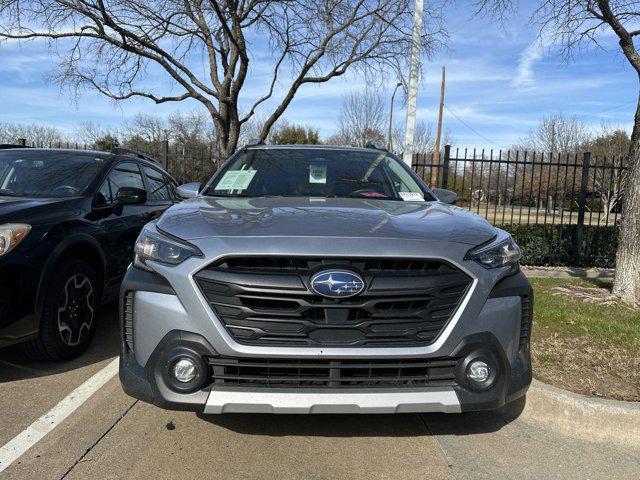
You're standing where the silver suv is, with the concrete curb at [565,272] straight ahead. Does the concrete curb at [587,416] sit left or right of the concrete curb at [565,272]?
right

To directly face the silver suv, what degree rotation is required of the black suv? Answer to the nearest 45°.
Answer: approximately 90° to its left

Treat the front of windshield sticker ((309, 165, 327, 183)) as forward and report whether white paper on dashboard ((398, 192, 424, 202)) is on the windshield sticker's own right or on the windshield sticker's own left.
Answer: on the windshield sticker's own left

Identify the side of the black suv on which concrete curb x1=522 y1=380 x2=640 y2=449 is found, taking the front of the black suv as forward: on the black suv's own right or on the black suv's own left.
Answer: on the black suv's own left

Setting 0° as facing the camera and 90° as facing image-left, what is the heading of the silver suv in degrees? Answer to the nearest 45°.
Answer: approximately 0°

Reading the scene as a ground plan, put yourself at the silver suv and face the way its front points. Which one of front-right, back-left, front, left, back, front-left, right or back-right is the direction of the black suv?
back-right

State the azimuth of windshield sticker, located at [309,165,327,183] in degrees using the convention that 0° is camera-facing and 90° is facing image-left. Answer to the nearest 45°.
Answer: approximately 0°

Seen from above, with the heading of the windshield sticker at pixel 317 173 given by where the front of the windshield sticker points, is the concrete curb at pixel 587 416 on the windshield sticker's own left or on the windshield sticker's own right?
on the windshield sticker's own left

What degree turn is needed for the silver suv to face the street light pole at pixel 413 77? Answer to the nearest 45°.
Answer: approximately 180°

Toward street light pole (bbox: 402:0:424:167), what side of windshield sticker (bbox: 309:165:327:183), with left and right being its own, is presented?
back

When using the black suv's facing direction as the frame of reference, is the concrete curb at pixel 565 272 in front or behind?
behind
